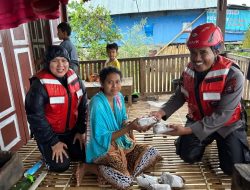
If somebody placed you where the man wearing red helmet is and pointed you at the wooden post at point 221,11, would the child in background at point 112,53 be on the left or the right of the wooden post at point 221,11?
left

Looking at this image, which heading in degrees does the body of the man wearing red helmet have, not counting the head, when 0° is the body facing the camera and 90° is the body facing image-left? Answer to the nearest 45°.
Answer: approximately 45°

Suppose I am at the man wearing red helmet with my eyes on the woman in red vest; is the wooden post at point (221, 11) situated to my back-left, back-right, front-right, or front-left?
back-right

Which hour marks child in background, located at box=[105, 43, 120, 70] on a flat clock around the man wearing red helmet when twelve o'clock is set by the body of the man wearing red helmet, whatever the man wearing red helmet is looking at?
The child in background is roughly at 3 o'clock from the man wearing red helmet.

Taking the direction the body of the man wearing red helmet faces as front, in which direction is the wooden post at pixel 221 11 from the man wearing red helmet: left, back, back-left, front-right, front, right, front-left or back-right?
back-right

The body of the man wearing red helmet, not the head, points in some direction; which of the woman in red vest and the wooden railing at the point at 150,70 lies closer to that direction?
the woman in red vest
